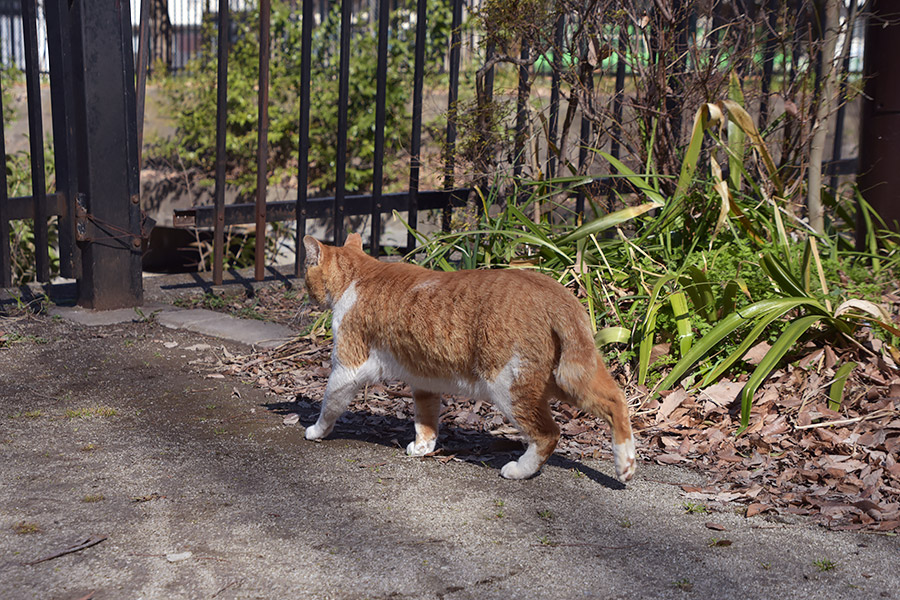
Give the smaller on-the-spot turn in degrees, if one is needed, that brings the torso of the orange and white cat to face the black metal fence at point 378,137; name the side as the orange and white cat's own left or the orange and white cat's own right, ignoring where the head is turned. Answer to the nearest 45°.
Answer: approximately 45° to the orange and white cat's own right

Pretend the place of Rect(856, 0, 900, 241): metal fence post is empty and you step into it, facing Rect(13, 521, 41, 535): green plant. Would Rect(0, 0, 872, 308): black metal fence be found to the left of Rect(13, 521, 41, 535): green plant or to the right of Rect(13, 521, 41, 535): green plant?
right

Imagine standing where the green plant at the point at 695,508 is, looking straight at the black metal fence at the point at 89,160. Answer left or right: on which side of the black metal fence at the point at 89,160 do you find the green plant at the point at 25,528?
left

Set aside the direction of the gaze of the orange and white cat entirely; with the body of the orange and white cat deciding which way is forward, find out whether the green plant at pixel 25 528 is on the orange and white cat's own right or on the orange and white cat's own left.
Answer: on the orange and white cat's own left

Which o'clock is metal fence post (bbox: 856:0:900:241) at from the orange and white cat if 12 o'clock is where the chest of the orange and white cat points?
The metal fence post is roughly at 3 o'clock from the orange and white cat.

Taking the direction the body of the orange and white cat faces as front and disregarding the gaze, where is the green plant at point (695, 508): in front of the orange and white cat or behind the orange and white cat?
behind

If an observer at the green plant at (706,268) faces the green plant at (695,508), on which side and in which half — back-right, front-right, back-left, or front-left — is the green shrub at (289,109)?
back-right

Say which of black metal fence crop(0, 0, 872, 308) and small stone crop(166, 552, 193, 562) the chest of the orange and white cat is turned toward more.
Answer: the black metal fence

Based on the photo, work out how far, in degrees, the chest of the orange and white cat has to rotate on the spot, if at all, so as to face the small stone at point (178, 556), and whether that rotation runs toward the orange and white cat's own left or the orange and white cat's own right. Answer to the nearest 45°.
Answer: approximately 90° to the orange and white cat's own left

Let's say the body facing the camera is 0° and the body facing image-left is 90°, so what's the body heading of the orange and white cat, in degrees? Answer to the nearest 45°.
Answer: approximately 135°

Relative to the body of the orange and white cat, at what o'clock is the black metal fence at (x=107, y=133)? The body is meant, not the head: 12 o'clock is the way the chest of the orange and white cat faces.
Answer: The black metal fence is roughly at 12 o'clock from the orange and white cat.

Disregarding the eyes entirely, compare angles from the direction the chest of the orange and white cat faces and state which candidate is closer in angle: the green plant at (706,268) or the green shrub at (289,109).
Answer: the green shrub

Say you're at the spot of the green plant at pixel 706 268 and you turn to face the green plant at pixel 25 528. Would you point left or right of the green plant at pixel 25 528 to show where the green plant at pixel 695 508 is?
left

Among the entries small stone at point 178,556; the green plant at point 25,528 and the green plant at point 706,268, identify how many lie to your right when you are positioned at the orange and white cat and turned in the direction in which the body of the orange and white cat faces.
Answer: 1
